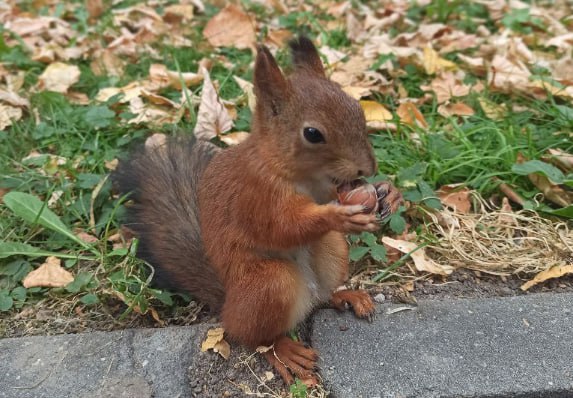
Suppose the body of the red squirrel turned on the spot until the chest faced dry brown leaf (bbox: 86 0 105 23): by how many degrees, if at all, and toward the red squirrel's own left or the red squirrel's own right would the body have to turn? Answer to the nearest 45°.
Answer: approximately 135° to the red squirrel's own left

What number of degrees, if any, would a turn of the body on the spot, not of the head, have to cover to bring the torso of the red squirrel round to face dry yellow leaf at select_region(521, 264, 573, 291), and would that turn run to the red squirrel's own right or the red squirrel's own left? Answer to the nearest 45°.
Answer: approximately 45° to the red squirrel's own left

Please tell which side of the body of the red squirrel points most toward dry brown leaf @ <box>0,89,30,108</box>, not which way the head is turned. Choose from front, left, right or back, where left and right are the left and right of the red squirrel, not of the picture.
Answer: back

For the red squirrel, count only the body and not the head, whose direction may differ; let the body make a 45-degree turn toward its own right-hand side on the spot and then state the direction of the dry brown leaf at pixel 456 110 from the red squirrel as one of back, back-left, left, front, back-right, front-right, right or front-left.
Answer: back-left

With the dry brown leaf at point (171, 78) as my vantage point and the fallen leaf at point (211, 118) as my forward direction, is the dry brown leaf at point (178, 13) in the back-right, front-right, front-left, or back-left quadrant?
back-left

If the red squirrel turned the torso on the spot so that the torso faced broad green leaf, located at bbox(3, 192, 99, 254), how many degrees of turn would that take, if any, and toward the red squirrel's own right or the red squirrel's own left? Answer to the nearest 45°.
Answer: approximately 180°

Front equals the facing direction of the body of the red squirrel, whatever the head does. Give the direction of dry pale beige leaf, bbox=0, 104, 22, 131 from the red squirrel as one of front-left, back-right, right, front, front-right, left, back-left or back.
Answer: back

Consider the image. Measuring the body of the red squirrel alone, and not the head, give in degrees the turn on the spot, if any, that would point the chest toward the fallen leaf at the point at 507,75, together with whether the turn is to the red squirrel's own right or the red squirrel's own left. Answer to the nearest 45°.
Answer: approximately 90° to the red squirrel's own left

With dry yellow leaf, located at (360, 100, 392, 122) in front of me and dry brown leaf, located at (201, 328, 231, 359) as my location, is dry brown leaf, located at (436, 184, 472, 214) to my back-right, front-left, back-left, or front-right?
front-right

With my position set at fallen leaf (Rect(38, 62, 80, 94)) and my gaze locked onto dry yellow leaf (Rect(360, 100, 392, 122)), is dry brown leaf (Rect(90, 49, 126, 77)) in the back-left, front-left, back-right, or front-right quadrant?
front-left

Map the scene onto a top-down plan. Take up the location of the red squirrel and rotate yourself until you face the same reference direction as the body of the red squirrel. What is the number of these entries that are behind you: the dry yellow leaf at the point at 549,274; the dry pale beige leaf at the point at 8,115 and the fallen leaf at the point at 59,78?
2

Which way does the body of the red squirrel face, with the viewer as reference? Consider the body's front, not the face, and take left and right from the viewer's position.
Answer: facing the viewer and to the right of the viewer

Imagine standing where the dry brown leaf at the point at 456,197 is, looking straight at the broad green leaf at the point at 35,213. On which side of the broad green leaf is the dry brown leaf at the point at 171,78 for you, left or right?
right

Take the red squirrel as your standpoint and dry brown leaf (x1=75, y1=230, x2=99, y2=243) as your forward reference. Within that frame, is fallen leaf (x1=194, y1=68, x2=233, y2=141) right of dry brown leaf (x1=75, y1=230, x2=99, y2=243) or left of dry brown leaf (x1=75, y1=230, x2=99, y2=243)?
right

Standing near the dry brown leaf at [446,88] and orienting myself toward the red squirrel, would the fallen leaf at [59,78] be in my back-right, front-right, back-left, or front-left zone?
front-right

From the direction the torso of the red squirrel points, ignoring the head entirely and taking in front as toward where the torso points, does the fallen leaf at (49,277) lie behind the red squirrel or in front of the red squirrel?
behind

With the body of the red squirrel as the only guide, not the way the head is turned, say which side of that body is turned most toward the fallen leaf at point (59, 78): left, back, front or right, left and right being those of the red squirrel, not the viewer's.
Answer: back
